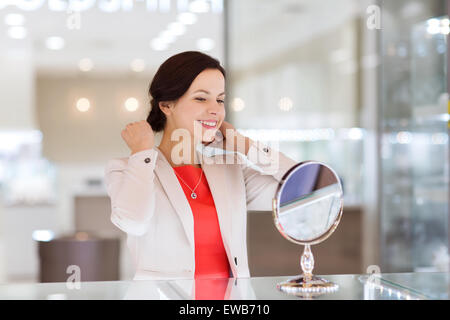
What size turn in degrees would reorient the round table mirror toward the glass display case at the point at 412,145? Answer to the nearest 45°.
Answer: approximately 135° to its left

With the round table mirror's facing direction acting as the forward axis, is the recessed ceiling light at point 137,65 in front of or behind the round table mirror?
behind

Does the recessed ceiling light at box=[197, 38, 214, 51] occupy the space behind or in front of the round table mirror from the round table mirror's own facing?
behind
